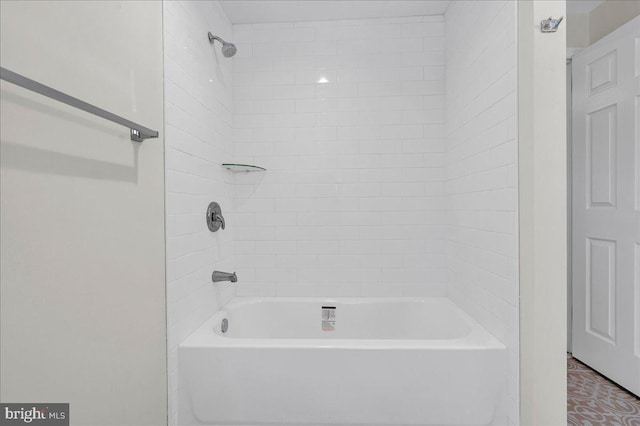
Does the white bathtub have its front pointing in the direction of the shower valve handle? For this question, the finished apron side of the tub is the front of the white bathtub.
no

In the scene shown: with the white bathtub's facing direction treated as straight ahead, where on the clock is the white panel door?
The white panel door is roughly at 8 o'clock from the white bathtub.

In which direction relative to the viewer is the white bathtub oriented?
toward the camera
